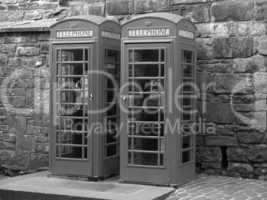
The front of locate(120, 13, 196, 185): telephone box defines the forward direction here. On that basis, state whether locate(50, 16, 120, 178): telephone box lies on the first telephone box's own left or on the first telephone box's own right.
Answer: on the first telephone box's own right

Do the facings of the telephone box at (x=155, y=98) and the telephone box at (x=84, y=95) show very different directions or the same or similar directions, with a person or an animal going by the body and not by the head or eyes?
same or similar directions

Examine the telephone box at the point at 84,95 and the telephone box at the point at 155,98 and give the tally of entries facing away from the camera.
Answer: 0

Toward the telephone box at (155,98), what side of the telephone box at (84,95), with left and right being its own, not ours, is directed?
left

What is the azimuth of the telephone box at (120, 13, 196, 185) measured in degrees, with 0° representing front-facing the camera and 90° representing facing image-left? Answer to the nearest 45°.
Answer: approximately 45°

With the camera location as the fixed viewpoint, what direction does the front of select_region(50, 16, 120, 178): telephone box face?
facing the viewer and to the left of the viewer
